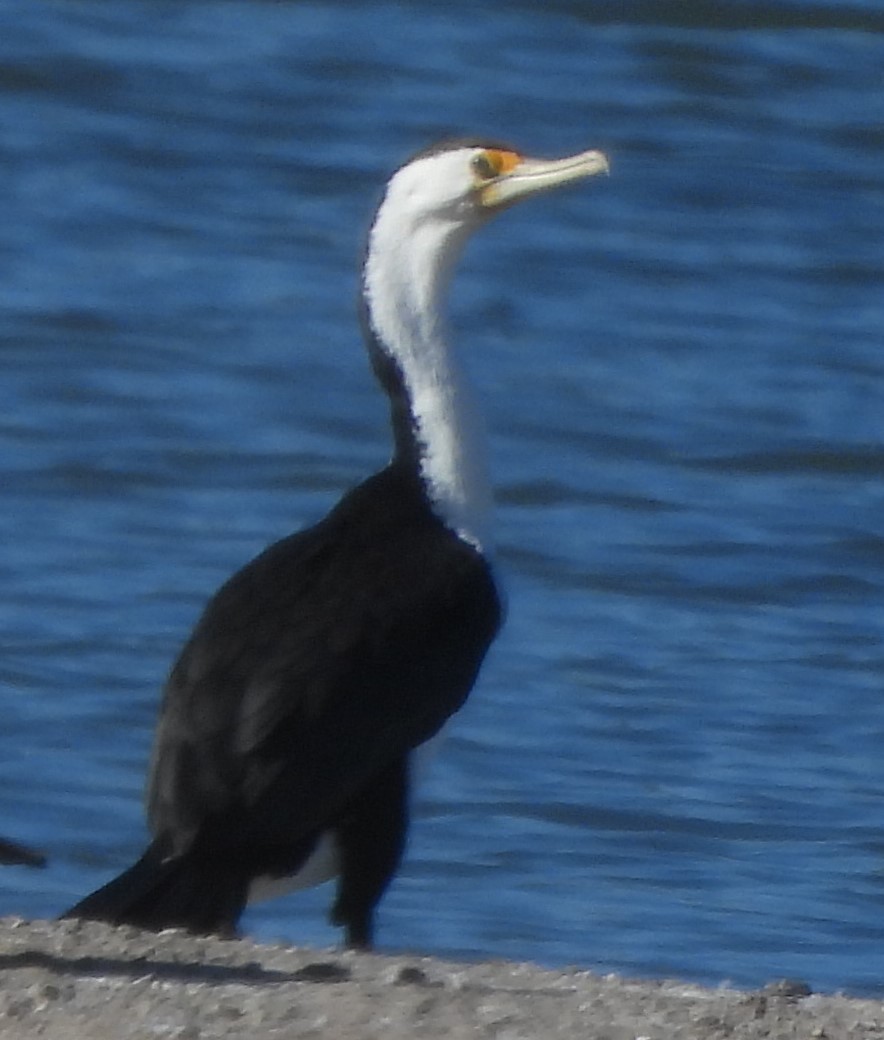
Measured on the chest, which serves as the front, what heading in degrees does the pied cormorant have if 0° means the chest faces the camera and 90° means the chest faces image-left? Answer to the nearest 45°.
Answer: approximately 270°
